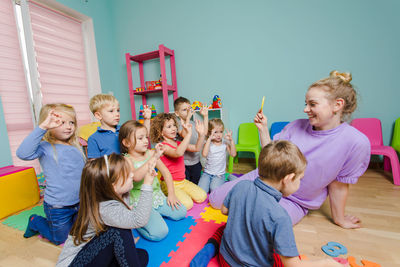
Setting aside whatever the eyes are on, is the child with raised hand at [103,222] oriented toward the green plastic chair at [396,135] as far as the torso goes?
yes

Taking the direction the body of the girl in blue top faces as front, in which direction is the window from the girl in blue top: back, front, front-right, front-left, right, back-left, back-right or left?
back-left

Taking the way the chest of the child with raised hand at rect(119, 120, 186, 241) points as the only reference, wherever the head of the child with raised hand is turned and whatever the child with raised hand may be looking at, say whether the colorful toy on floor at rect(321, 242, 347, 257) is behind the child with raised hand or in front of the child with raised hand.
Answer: in front

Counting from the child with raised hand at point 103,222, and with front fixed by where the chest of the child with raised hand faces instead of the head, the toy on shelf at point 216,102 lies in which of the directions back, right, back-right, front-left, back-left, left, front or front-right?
front-left

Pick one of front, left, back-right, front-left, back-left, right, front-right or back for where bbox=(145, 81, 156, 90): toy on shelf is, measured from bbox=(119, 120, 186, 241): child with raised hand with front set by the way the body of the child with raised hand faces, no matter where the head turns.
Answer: back-left

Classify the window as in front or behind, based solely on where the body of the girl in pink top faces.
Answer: behind

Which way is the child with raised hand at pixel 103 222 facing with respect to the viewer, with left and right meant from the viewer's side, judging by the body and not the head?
facing to the right of the viewer

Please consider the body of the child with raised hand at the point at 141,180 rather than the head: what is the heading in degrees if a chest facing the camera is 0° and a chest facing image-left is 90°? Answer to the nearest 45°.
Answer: approximately 315°

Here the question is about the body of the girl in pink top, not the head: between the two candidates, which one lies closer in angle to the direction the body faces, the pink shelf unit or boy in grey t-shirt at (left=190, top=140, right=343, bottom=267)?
the boy in grey t-shirt

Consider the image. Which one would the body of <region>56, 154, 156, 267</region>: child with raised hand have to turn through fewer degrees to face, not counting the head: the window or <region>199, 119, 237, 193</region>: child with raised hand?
the child with raised hand

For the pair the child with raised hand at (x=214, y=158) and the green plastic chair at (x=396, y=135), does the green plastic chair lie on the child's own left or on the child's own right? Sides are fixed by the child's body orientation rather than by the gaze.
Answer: on the child's own left

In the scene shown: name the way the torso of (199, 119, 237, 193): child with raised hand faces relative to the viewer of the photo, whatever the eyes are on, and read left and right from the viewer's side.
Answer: facing the viewer
